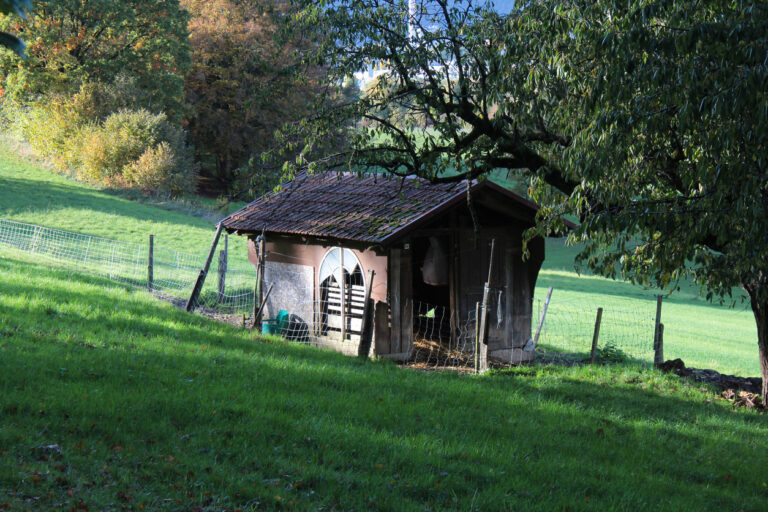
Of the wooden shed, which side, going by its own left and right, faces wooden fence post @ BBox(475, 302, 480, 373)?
front

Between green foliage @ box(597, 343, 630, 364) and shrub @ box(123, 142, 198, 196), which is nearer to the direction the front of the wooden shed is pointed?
the green foliage

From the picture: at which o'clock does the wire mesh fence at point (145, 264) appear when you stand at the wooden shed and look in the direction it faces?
The wire mesh fence is roughly at 6 o'clock from the wooden shed.

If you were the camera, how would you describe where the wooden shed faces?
facing the viewer and to the right of the viewer

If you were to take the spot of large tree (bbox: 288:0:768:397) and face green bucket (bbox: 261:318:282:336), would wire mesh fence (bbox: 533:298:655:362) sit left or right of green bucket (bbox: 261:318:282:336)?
right

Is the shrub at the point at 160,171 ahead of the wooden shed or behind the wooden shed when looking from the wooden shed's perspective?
behind

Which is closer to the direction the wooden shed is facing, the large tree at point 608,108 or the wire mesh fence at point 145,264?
the large tree

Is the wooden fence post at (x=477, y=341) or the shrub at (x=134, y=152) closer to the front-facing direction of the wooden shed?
the wooden fence post

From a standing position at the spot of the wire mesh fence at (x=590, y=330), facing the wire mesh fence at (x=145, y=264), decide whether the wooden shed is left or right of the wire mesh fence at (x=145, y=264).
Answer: left
